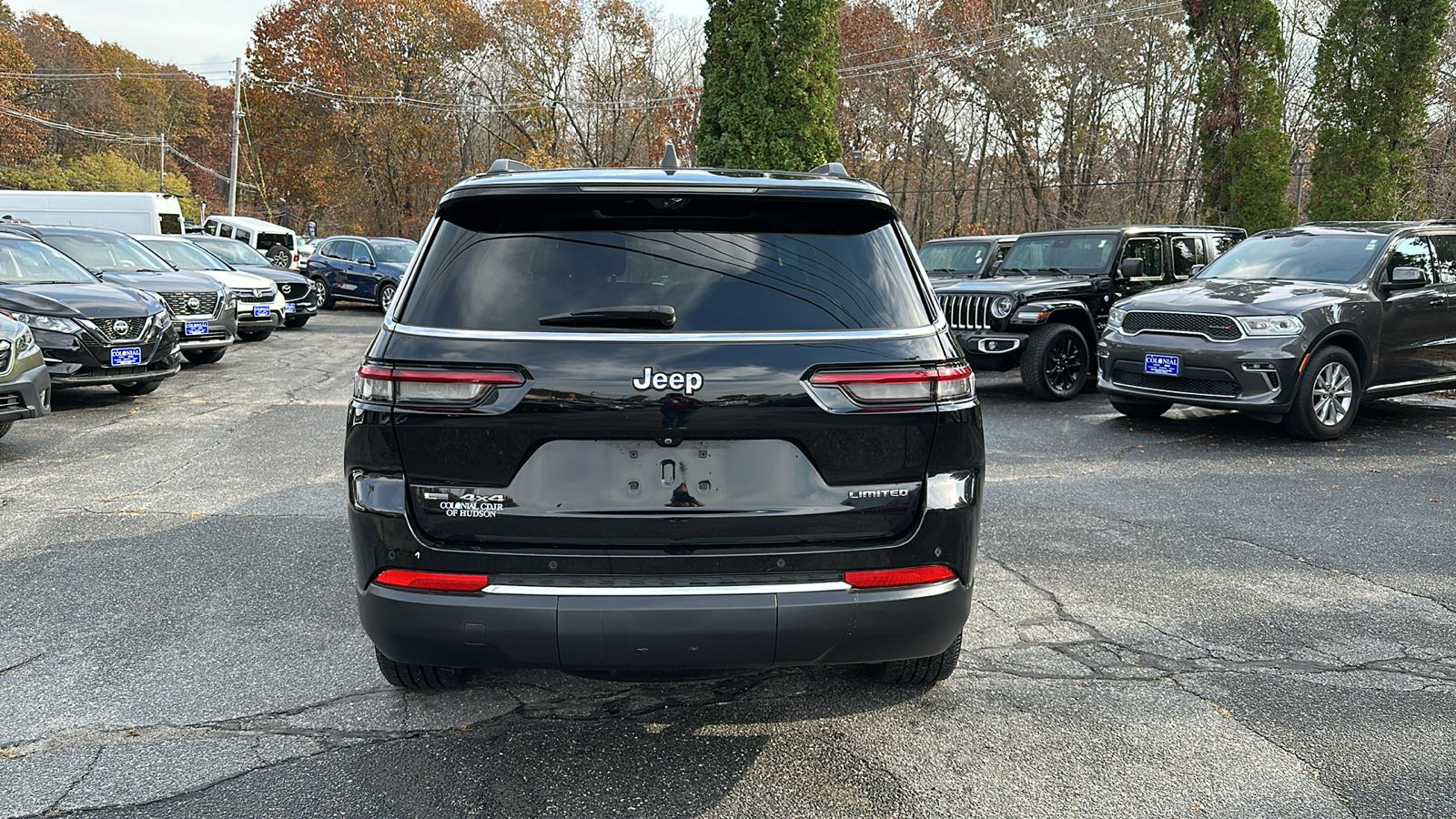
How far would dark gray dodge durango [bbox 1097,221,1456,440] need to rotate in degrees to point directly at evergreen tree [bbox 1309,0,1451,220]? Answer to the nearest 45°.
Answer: approximately 135° to its right

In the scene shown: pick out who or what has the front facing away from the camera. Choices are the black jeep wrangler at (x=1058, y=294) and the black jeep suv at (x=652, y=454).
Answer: the black jeep suv

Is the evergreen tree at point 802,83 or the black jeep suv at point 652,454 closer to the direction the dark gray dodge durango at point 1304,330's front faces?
the black jeep suv

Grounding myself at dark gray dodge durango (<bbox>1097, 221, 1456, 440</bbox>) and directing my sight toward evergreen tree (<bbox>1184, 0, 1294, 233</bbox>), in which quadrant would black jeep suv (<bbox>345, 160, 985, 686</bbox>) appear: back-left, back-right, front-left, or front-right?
back-left

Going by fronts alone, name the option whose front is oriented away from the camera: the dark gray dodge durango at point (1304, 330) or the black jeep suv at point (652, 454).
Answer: the black jeep suv

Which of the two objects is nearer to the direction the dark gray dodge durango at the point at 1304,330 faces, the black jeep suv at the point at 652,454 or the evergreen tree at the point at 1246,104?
the black jeep suv

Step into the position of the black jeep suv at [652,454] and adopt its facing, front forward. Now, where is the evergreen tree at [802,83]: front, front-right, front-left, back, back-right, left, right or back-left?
front

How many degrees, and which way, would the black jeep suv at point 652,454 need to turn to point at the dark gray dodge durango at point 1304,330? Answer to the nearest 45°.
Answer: approximately 45° to its right

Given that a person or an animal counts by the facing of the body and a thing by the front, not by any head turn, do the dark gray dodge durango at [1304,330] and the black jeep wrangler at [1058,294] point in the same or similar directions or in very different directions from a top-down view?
same or similar directions

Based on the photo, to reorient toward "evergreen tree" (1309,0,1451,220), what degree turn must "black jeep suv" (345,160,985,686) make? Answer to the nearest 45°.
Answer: approximately 45° to its right

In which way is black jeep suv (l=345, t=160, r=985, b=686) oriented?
away from the camera

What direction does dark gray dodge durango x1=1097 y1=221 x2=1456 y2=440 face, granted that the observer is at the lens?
facing the viewer and to the left of the viewer

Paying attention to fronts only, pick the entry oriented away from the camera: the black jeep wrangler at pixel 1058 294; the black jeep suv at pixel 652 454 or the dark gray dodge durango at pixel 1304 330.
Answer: the black jeep suv

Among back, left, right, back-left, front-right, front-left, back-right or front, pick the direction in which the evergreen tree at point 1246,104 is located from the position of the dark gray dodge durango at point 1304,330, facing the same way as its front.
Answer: back-right

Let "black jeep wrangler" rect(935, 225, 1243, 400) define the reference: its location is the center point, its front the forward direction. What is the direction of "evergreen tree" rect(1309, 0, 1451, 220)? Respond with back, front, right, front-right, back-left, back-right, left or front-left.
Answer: back
